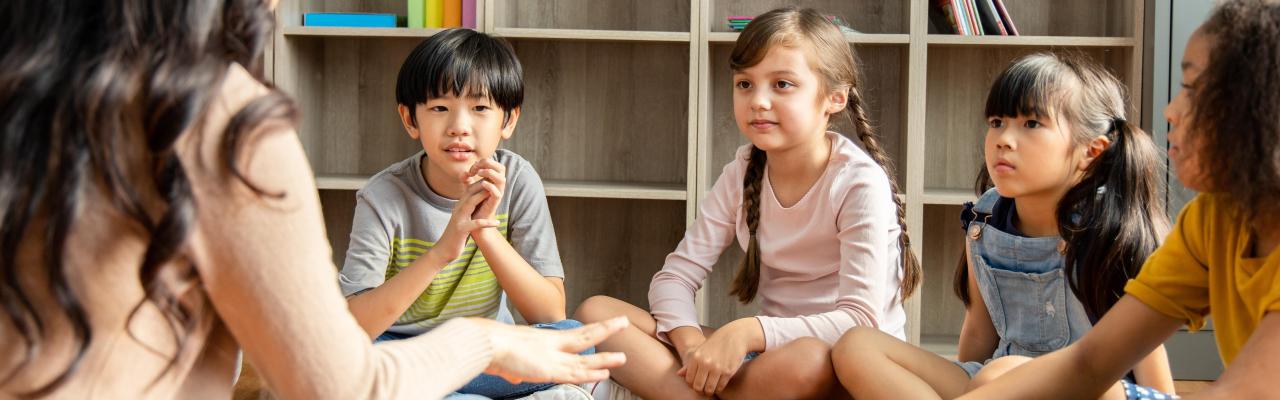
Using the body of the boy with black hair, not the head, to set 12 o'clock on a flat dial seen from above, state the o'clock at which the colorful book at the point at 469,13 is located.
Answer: The colorful book is roughly at 6 o'clock from the boy with black hair.

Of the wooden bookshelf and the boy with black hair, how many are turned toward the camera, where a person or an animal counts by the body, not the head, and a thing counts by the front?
2

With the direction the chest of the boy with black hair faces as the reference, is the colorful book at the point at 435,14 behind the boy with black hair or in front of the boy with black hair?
behind

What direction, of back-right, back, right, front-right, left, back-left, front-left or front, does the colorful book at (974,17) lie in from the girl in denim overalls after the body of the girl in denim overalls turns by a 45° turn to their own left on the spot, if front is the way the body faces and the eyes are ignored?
back

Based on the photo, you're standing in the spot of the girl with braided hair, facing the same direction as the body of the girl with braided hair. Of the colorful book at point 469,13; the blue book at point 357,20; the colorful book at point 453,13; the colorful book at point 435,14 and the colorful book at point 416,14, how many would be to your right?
5

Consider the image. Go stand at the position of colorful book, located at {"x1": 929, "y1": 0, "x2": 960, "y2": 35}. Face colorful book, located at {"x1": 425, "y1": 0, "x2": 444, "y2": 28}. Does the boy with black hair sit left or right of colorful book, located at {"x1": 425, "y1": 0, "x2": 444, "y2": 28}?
left

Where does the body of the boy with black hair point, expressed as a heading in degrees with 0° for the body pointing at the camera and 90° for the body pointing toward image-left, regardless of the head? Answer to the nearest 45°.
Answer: approximately 0°

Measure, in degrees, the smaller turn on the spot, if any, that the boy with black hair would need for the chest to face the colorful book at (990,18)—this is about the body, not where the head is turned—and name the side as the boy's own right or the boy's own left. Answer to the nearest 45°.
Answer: approximately 135° to the boy's own left

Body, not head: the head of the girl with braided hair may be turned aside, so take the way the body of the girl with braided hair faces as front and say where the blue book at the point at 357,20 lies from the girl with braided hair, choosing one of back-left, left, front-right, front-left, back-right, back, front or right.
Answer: right
